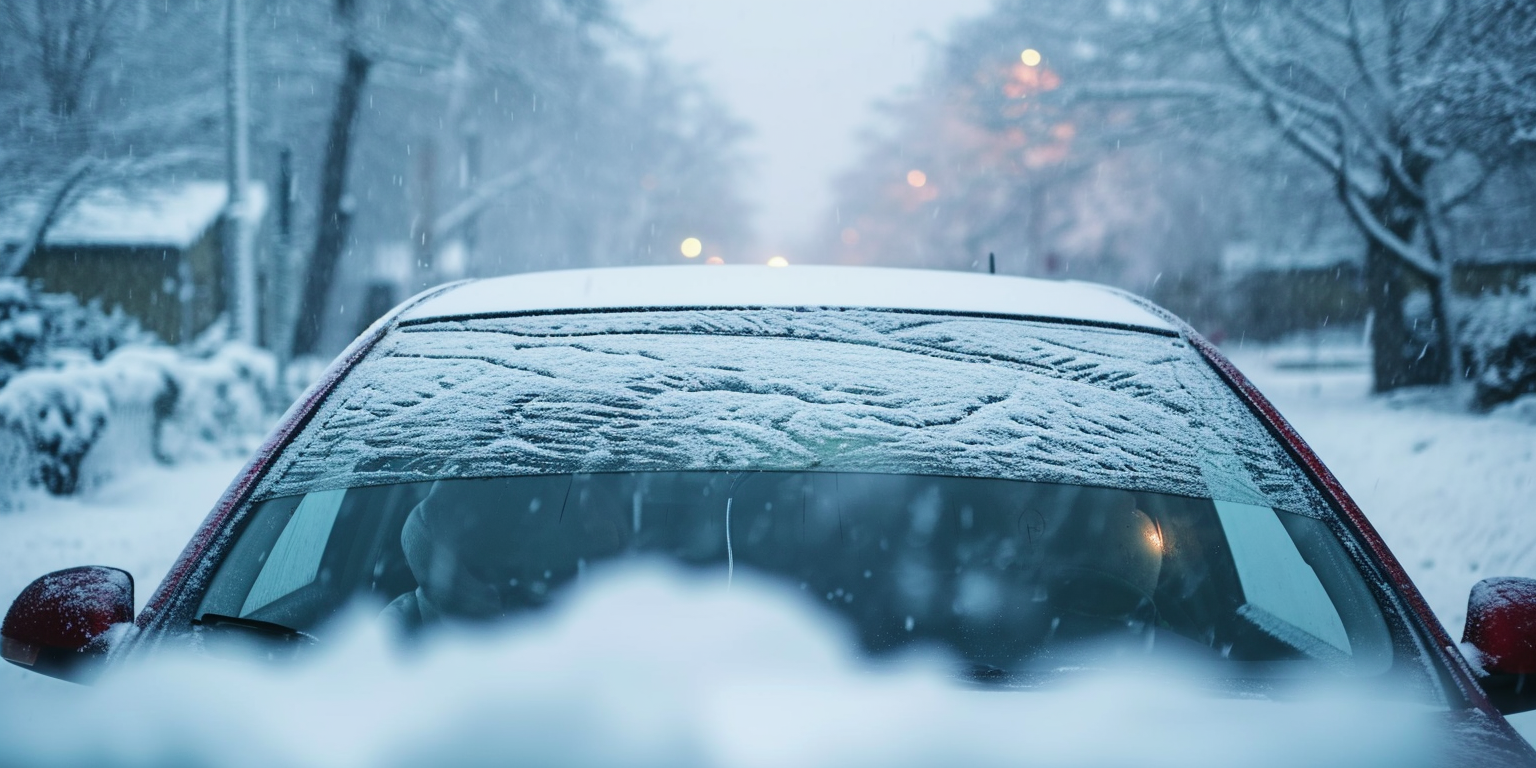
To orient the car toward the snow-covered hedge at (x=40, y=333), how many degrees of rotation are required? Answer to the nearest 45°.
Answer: approximately 135° to its right

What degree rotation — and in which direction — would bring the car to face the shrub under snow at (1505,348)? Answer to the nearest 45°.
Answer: approximately 135° to its left

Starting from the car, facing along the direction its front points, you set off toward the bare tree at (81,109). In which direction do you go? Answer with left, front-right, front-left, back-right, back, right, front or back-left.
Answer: back-right

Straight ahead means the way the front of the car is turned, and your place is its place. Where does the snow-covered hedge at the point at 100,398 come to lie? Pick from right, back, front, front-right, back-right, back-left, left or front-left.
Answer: back-right

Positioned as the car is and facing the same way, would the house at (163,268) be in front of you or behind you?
behind

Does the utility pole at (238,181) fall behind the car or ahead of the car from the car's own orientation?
behind

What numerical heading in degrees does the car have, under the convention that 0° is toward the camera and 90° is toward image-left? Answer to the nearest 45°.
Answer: approximately 0°
